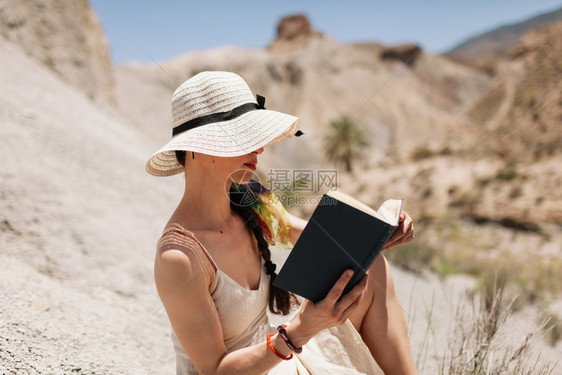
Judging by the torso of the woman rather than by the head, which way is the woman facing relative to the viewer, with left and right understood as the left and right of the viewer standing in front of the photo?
facing the viewer and to the right of the viewer

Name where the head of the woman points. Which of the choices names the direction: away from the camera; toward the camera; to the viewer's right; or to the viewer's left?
to the viewer's right

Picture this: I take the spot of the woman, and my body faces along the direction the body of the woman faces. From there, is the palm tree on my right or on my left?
on my left
